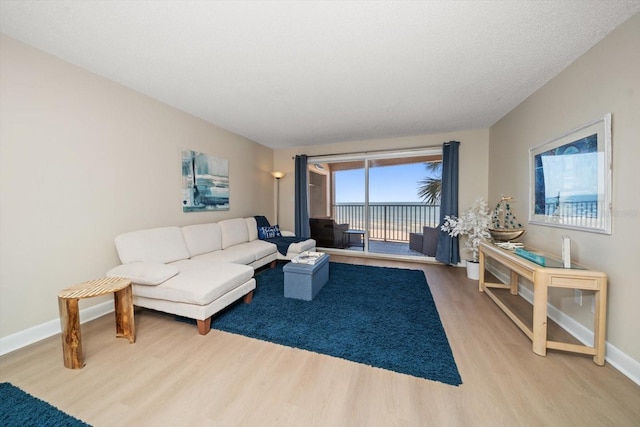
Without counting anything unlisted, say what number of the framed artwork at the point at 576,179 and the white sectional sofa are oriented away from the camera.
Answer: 0

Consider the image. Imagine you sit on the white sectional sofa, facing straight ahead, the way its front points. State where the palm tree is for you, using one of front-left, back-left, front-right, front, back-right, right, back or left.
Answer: front-left

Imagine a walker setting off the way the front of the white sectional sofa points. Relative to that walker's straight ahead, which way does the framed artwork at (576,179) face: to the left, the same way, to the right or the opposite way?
the opposite way

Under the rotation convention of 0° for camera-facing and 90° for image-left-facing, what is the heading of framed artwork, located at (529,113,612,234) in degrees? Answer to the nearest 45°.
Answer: approximately 45°

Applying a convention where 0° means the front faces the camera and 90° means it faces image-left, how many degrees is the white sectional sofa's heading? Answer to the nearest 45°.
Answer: approximately 315°

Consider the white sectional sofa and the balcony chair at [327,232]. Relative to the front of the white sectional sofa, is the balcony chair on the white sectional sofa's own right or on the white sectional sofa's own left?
on the white sectional sofa's own left

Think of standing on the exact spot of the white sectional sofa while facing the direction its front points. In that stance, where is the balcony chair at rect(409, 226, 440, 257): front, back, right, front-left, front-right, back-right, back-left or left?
front-left

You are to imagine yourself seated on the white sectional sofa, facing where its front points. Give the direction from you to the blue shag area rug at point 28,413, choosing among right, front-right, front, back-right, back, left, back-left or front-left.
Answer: right

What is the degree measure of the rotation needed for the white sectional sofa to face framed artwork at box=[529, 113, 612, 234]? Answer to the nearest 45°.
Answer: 0° — it already faces it

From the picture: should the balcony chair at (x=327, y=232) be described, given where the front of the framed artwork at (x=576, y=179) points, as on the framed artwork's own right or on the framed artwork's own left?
on the framed artwork's own right

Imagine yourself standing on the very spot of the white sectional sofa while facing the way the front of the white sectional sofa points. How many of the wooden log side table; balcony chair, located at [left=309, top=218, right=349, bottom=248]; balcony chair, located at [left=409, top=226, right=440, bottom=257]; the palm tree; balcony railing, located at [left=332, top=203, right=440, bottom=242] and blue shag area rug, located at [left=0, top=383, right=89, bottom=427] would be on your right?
2
